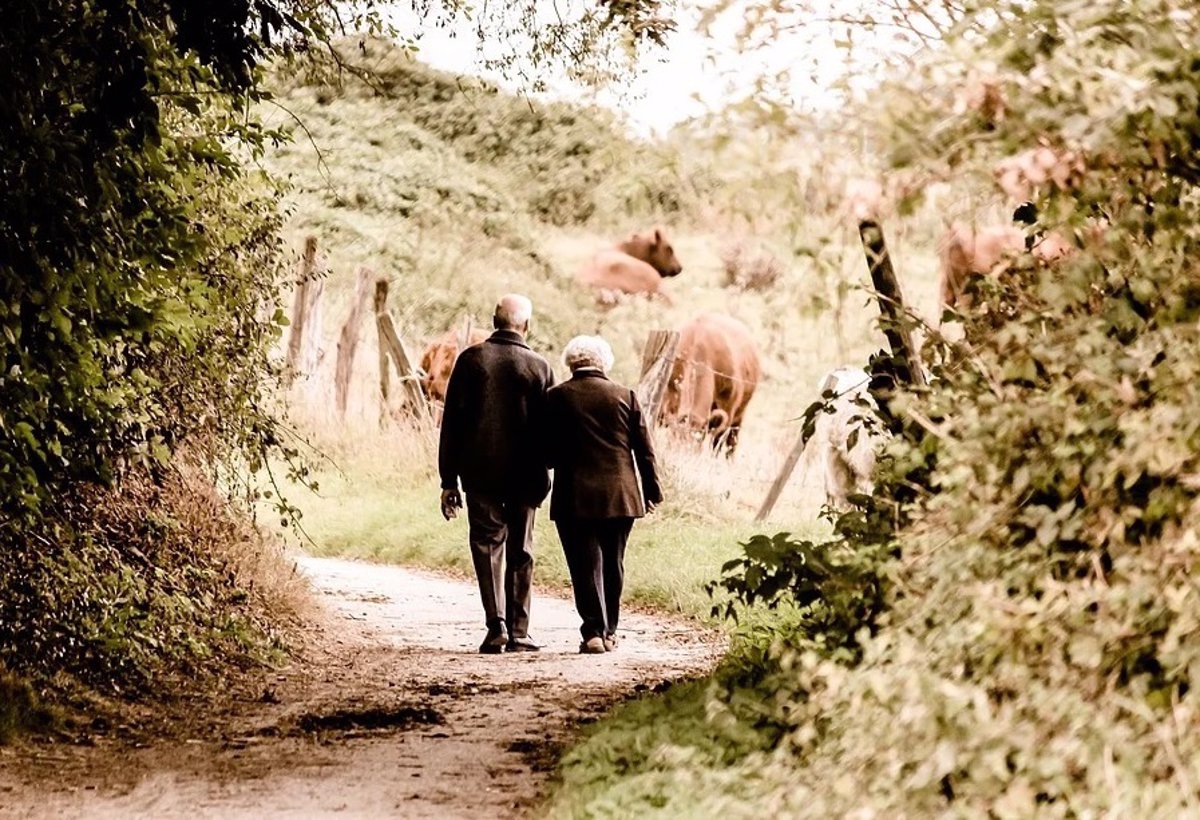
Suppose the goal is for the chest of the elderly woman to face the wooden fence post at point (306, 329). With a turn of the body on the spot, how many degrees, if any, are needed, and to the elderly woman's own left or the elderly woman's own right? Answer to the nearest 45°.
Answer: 0° — they already face it

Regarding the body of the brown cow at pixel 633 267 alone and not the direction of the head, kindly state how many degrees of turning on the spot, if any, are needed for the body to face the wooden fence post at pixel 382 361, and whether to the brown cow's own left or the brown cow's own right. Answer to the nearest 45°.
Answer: approximately 90° to the brown cow's own right

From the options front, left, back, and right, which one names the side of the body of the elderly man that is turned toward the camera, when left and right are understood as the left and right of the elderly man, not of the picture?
back

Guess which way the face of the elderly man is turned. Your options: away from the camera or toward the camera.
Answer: away from the camera

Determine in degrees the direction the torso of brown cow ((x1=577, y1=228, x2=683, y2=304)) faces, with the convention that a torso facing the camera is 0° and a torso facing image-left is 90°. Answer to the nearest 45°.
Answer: approximately 270°

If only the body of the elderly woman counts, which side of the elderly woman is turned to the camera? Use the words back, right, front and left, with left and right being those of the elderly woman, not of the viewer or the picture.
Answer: back

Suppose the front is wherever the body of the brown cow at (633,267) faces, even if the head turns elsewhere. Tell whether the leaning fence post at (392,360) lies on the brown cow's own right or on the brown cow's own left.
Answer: on the brown cow's own right

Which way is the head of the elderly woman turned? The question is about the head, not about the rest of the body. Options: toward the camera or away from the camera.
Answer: away from the camera

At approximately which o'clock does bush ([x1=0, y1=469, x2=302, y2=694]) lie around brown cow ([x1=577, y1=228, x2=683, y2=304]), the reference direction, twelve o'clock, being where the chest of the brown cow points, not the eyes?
The bush is roughly at 3 o'clock from the brown cow.

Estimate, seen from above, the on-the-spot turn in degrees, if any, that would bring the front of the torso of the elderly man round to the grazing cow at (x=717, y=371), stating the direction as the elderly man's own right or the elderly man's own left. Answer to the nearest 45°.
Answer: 0° — they already face it
